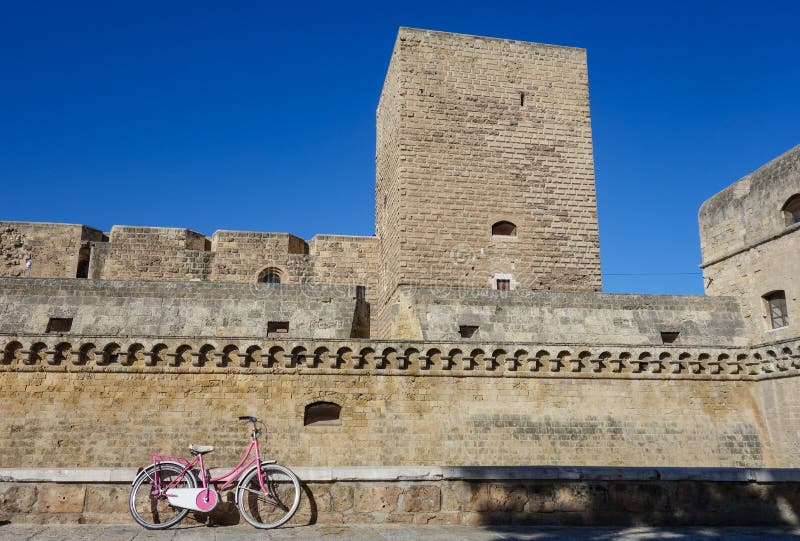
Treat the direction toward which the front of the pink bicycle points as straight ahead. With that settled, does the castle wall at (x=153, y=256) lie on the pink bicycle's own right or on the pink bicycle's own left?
on the pink bicycle's own left

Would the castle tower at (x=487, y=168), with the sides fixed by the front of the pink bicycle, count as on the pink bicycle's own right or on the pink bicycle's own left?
on the pink bicycle's own left

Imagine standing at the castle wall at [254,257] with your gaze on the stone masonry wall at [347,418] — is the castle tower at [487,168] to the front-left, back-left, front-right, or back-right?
front-left

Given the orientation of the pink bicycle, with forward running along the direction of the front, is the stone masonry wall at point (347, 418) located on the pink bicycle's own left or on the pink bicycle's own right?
on the pink bicycle's own left

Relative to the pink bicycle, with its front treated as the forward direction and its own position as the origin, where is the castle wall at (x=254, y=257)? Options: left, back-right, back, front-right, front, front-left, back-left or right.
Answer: left

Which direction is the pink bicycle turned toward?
to the viewer's right

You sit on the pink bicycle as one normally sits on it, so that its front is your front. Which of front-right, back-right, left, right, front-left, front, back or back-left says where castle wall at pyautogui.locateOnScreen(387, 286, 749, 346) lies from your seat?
front-left

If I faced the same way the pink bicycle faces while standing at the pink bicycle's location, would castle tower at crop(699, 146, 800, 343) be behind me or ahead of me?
ahead

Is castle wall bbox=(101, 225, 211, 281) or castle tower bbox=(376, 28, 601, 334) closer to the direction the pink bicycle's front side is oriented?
the castle tower

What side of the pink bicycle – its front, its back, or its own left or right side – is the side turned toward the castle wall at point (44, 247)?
left
